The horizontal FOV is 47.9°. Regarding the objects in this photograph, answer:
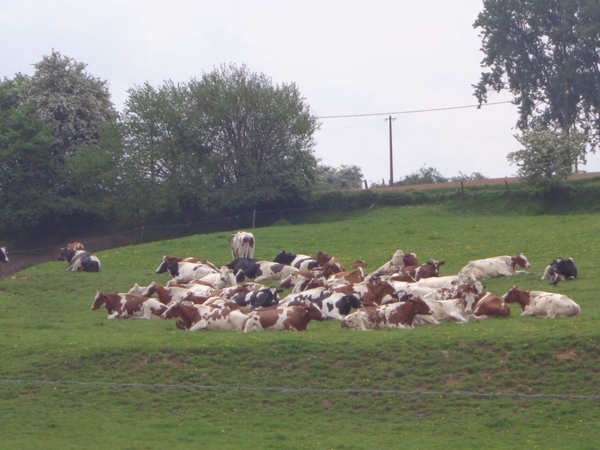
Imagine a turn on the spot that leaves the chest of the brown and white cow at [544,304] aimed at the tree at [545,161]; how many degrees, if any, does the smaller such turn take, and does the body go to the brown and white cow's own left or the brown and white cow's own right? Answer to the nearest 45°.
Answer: approximately 90° to the brown and white cow's own right

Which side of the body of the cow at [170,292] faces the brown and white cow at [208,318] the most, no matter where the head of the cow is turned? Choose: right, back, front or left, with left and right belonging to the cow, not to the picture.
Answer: left

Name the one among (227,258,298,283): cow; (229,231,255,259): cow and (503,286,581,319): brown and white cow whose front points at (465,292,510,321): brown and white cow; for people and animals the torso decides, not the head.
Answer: (503,286,581,319): brown and white cow

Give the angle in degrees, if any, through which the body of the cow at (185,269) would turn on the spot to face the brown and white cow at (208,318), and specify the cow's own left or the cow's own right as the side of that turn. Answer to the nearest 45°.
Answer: approximately 90° to the cow's own left

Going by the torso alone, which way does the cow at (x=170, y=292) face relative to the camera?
to the viewer's left

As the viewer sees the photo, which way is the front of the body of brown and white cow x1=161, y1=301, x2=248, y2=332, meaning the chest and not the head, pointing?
to the viewer's left

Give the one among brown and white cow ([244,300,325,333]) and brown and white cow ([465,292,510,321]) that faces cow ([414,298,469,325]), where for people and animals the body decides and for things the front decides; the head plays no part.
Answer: brown and white cow ([244,300,325,333])

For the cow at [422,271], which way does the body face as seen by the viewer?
to the viewer's right

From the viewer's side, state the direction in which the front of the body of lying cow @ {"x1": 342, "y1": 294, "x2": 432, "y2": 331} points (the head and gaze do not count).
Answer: to the viewer's right

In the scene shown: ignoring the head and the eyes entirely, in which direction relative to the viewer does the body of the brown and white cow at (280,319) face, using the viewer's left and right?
facing to the right of the viewer
